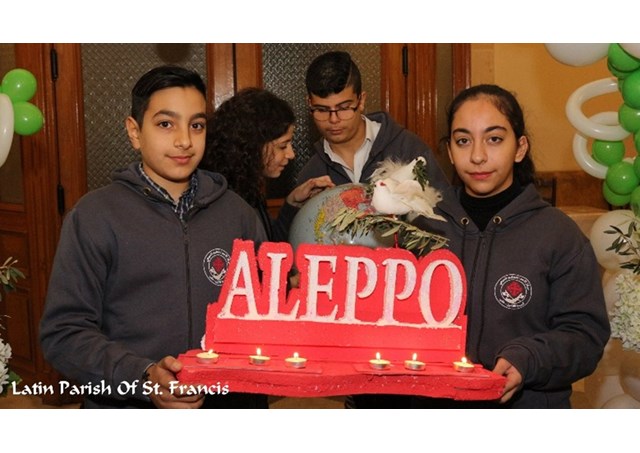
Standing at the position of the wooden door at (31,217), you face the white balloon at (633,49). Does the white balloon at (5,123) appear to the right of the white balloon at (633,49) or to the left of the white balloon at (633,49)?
right

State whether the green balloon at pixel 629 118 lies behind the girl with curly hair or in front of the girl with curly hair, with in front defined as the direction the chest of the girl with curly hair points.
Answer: in front

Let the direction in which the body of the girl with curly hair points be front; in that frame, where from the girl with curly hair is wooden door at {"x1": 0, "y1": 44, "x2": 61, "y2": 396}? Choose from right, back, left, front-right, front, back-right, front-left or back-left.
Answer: back-left

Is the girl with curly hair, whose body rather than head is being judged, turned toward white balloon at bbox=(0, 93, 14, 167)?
no

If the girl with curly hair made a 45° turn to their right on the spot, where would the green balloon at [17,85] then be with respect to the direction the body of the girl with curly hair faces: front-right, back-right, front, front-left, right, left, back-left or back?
back-right

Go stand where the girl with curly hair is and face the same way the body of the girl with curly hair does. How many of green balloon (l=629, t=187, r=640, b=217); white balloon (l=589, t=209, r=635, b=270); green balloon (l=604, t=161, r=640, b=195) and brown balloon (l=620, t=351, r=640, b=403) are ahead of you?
4

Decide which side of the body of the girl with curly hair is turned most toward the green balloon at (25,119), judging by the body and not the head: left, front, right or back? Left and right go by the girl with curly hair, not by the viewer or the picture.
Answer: back

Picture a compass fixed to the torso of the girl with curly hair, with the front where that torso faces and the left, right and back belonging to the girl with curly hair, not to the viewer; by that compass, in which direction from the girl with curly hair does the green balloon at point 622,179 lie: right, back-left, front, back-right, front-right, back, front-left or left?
front

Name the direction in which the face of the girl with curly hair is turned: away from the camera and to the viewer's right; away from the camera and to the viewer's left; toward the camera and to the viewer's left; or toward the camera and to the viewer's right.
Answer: toward the camera and to the viewer's right

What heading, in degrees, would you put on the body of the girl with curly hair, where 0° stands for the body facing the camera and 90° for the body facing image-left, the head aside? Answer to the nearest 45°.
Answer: approximately 270°

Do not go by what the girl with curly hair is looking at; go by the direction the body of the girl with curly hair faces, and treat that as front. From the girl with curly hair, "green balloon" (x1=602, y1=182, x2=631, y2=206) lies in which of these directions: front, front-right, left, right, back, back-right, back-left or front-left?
front

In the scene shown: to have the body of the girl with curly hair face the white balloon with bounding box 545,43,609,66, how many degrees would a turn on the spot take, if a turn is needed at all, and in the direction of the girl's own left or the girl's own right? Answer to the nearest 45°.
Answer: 0° — they already face it

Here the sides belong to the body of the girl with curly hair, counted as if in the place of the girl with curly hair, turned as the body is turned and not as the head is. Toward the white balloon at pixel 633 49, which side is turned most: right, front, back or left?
front

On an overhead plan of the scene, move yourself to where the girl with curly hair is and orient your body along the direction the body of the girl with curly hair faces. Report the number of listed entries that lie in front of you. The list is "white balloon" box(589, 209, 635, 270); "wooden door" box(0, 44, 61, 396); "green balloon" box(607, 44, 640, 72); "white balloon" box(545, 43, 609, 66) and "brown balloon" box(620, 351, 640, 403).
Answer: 4
